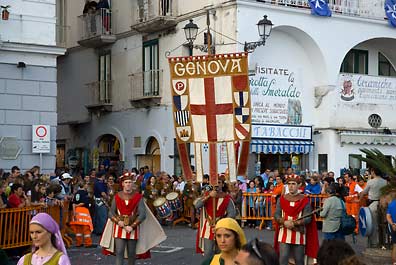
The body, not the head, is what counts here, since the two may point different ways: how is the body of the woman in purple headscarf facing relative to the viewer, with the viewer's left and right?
facing the viewer and to the left of the viewer

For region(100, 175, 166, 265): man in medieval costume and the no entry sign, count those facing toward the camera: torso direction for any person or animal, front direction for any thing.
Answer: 2

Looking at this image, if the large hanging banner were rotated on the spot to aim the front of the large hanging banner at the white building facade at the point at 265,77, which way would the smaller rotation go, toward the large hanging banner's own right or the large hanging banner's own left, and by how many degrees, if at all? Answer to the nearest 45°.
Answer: approximately 180°

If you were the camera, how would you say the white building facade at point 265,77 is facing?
facing the viewer and to the right of the viewer

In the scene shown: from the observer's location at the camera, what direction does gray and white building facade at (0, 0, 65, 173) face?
facing the viewer

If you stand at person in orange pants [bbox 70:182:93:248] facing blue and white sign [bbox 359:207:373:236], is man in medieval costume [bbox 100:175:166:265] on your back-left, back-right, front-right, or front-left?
front-right

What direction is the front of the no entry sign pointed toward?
toward the camera

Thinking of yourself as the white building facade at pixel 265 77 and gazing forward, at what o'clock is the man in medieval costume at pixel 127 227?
The man in medieval costume is roughly at 2 o'clock from the white building facade.

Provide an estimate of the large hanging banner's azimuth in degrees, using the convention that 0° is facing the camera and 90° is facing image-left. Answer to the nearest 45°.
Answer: approximately 0°

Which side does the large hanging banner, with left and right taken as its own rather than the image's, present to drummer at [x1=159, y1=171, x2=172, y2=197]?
back

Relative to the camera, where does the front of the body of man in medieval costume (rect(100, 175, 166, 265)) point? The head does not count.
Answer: toward the camera

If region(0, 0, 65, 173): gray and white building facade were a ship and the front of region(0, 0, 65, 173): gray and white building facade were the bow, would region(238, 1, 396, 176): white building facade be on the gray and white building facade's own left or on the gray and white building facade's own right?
on the gray and white building facade's own left
